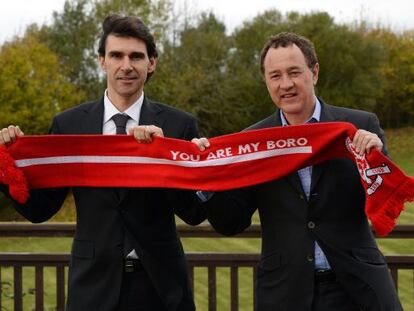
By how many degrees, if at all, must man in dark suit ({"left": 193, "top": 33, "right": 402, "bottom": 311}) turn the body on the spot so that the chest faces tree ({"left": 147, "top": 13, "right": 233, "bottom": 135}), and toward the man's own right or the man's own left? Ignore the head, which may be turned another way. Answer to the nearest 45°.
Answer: approximately 180°

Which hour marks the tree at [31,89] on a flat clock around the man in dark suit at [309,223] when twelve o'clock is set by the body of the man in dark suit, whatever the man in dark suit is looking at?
The tree is roughly at 5 o'clock from the man in dark suit.

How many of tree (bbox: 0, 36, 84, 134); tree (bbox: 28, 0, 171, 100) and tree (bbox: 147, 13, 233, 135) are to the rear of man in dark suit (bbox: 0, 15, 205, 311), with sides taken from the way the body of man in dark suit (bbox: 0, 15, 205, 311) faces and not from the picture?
3

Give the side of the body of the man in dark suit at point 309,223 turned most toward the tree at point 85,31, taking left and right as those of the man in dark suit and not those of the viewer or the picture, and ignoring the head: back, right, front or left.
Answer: back

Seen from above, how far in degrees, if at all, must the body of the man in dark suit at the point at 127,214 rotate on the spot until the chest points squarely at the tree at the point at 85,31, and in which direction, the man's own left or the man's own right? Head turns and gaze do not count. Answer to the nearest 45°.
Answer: approximately 180°

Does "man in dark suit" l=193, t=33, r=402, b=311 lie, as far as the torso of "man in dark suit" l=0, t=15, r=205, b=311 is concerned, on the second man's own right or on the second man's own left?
on the second man's own left

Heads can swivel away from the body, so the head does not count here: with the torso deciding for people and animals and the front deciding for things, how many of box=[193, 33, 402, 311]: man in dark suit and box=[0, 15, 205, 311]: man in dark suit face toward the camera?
2

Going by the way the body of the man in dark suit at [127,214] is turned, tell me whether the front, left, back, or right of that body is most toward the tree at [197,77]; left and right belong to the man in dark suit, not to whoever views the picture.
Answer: back

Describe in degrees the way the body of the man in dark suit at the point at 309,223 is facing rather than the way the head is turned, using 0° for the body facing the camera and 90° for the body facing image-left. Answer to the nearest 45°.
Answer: approximately 0°

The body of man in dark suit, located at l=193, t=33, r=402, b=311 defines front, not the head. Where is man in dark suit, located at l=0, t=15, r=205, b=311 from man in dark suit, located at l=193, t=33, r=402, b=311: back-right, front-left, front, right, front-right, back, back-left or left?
right
